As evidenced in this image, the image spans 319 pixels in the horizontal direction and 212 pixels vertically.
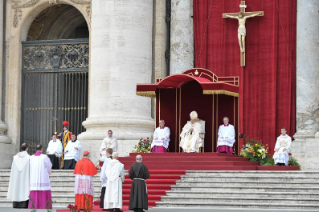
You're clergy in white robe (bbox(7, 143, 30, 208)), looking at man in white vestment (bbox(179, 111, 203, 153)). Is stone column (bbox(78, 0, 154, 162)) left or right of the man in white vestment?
left

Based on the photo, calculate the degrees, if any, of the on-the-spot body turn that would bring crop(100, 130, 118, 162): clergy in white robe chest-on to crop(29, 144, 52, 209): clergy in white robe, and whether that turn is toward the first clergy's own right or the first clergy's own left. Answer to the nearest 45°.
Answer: approximately 45° to the first clergy's own right

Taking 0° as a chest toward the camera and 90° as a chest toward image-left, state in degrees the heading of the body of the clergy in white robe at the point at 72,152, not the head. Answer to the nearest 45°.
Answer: approximately 0°

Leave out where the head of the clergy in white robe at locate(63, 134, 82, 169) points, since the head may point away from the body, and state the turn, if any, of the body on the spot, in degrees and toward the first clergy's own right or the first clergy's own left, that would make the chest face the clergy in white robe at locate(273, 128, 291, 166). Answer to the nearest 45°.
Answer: approximately 45° to the first clergy's own left

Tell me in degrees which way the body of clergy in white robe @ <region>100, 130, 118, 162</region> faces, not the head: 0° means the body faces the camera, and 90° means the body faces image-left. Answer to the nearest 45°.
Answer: approximately 0°

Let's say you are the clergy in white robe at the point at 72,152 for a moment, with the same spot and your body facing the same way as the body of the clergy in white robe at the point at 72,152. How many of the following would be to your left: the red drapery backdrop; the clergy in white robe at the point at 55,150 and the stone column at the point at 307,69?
2
